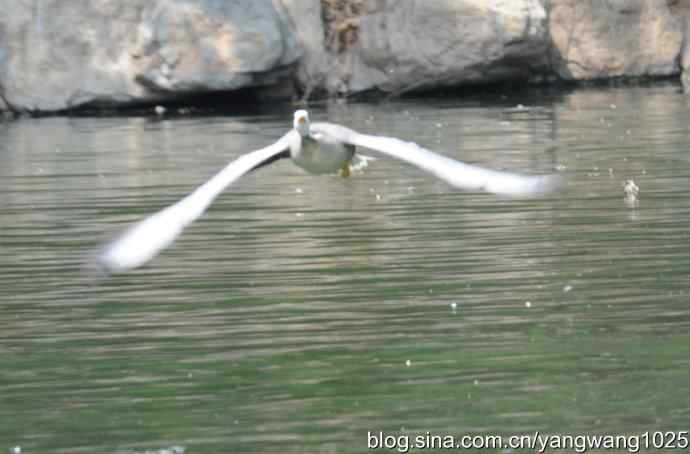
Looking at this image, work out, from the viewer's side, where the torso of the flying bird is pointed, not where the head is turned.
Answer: toward the camera

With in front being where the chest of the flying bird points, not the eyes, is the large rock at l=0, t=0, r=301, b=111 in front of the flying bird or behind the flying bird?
behind

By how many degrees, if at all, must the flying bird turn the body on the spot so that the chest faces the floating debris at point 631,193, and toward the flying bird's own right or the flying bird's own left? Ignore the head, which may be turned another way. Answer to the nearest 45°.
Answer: approximately 135° to the flying bird's own left

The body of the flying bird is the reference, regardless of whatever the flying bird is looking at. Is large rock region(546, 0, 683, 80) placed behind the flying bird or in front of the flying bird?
behind

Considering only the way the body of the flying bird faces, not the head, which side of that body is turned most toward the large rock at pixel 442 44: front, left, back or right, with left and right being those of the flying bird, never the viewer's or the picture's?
back
